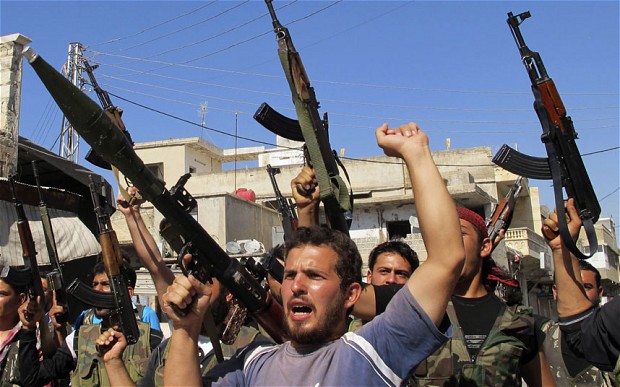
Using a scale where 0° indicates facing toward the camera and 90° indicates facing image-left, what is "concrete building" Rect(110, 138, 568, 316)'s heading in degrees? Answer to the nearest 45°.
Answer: approximately 0°
